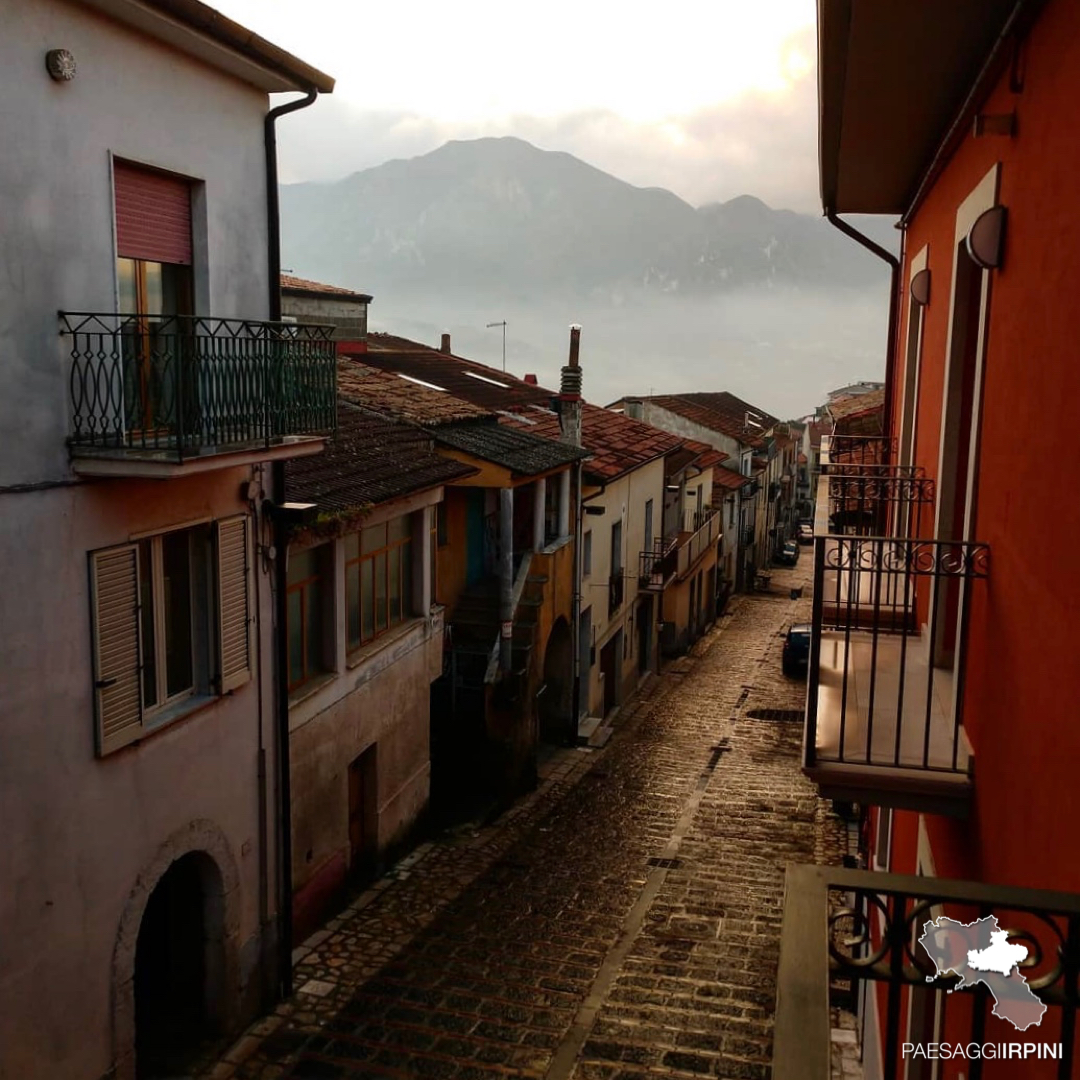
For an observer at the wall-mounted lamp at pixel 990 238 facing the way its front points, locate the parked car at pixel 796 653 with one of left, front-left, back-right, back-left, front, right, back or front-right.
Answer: right

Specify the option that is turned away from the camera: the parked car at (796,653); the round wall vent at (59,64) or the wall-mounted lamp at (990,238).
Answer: the parked car

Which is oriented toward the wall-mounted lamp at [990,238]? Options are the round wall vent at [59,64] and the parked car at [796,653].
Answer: the round wall vent

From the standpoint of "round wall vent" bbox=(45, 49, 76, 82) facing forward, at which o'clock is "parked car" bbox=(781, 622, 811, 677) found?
The parked car is roughly at 9 o'clock from the round wall vent.

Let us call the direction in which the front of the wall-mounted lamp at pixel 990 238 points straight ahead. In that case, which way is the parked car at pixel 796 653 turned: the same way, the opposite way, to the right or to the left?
to the right

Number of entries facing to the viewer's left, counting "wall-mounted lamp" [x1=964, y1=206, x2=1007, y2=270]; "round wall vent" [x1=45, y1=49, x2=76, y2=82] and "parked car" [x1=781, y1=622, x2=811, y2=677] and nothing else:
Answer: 1

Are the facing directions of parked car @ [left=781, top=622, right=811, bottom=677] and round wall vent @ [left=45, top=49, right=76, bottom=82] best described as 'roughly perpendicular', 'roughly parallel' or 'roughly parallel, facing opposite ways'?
roughly perpendicular

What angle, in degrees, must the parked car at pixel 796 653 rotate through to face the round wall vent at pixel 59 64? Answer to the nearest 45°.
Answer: approximately 180°

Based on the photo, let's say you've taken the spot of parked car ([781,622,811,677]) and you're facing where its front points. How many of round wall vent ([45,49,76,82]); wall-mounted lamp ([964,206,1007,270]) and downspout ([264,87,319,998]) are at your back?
3

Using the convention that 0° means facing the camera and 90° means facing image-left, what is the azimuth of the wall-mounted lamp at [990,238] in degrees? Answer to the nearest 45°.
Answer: approximately 90°

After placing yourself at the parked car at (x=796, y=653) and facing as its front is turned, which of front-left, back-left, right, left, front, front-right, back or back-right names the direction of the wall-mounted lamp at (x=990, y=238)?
back

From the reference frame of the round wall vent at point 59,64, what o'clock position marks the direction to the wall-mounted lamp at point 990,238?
The wall-mounted lamp is roughly at 12 o'clock from the round wall vent.

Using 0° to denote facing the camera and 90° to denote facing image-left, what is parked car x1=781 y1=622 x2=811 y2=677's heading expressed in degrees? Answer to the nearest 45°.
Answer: approximately 180°

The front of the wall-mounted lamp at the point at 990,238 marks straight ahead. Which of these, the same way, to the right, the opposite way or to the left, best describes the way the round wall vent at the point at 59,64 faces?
the opposite way

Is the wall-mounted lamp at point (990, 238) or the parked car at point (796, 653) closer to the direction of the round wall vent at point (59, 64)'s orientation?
the wall-mounted lamp

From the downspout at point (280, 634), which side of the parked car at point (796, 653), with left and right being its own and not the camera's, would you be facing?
back

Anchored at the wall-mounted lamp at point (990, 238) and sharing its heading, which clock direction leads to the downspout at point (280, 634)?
The downspout is roughly at 1 o'clock from the wall-mounted lamp.
